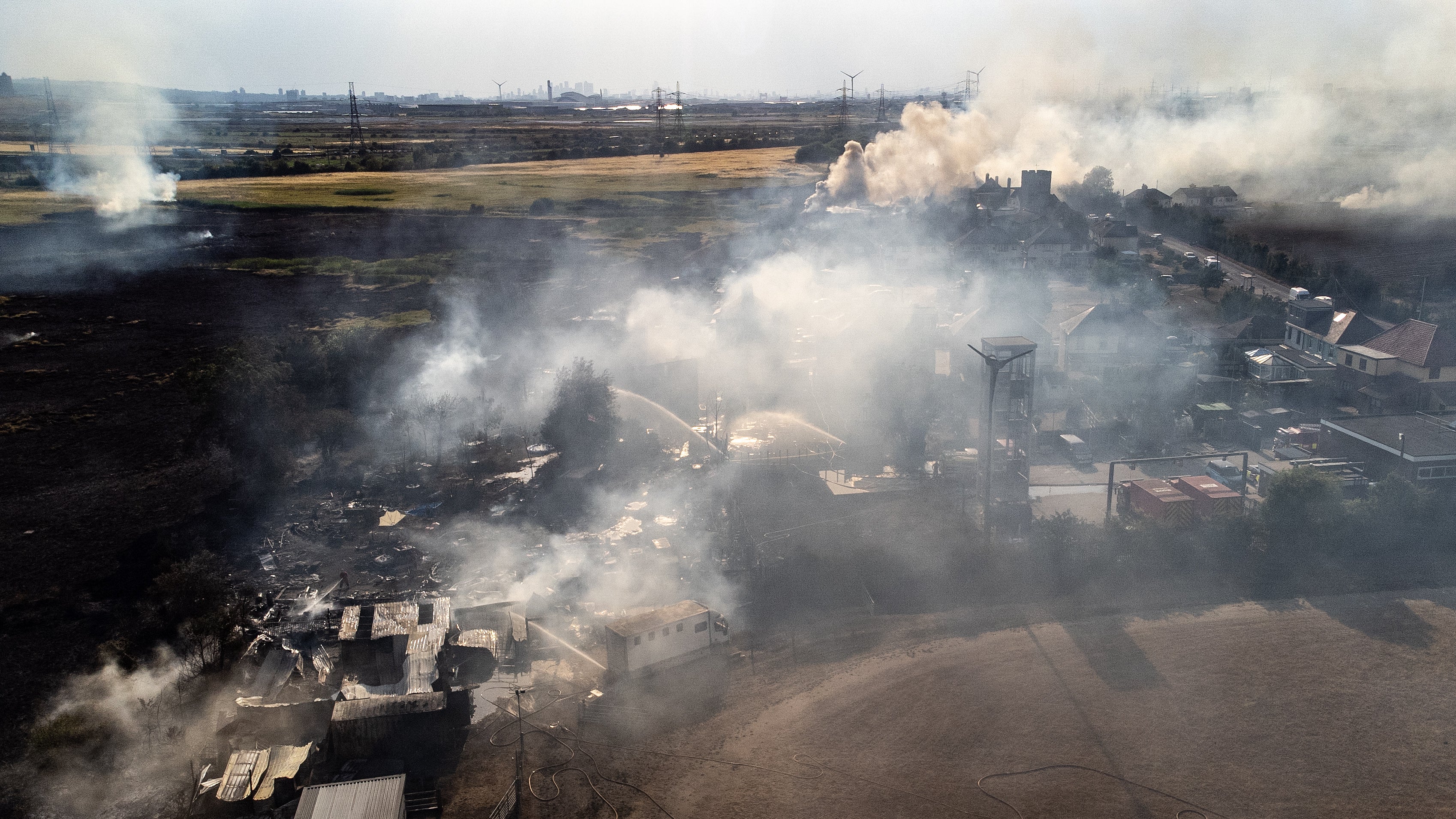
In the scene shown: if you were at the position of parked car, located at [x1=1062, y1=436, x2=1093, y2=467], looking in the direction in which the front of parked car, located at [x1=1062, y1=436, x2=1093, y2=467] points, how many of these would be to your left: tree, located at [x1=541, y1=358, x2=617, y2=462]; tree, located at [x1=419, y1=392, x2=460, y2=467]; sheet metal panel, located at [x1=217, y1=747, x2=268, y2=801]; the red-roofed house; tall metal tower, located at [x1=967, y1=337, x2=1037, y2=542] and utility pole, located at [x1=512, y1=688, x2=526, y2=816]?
1

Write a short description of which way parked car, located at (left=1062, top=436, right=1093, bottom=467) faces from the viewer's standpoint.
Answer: facing the viewer and to the right of the viewer

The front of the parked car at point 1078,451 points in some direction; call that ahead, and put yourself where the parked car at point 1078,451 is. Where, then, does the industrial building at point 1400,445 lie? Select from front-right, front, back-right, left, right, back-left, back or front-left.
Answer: front-left

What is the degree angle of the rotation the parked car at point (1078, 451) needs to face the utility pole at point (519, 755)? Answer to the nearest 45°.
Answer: approximately 90° to its right

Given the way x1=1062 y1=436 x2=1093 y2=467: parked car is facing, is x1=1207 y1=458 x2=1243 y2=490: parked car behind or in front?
in front

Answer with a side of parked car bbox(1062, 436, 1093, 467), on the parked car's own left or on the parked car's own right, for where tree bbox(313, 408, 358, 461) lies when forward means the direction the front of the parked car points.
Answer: on the parked car's own right

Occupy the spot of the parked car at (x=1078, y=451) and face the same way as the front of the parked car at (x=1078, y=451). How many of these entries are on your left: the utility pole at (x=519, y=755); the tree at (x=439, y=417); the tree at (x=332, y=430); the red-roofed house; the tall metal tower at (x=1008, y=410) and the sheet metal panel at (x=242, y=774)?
1

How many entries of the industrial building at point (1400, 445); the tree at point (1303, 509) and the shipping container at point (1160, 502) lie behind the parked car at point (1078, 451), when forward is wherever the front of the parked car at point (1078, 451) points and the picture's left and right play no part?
0

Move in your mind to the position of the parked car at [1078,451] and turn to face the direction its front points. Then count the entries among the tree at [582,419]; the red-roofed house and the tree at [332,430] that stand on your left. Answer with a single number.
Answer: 1

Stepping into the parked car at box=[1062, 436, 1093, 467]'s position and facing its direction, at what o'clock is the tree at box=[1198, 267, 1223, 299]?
The tree is roughly at 8 o'clock from the parked car.

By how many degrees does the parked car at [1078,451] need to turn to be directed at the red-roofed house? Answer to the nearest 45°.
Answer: approximately 90° to its left

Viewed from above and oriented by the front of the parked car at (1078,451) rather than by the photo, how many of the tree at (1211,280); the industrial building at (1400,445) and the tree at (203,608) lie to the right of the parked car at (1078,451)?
1

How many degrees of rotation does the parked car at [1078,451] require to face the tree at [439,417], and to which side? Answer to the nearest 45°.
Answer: approximately 135° to its right
